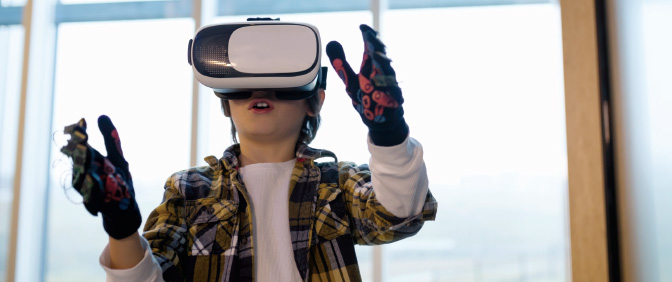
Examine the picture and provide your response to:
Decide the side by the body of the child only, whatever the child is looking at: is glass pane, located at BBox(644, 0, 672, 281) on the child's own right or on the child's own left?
on the child's own left

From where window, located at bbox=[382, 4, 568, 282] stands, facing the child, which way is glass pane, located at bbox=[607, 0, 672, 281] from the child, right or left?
left

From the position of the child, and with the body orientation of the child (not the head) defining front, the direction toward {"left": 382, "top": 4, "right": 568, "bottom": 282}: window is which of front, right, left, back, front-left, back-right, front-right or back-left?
back-left

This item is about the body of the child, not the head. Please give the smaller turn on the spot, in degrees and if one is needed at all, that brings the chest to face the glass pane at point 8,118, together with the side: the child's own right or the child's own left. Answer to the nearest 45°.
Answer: approximately 135° to the child's own right

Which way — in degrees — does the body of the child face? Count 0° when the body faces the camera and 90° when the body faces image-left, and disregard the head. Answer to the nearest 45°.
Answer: approximately 0°

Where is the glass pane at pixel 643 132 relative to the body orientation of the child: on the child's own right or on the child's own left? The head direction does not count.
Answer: on the child's own left
